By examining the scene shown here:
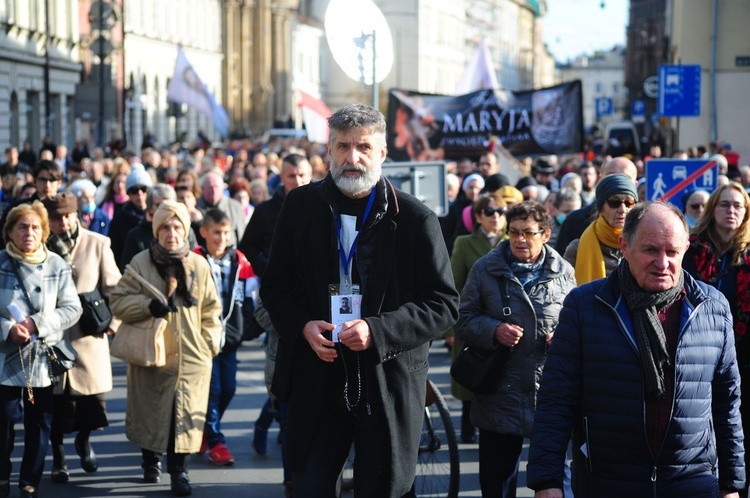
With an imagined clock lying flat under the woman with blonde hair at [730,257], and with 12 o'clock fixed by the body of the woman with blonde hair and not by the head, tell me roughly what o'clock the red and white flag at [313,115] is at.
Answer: The red and white flag is roughly at 5 o'clock from the woman with blonde hair.

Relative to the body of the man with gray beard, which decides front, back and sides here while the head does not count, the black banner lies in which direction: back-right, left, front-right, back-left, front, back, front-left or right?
back

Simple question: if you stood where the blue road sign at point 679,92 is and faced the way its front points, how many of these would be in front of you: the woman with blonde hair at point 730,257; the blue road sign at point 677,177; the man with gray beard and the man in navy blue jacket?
4

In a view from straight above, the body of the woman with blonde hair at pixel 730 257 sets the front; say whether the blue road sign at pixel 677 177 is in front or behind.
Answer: behind

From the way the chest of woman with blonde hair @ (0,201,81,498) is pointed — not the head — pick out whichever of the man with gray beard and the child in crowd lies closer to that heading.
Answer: the man with gray beard

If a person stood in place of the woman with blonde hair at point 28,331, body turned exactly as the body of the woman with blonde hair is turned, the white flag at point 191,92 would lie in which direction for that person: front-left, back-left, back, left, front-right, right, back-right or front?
back

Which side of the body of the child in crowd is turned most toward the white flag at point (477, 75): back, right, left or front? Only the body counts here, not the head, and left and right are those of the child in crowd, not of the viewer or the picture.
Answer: back

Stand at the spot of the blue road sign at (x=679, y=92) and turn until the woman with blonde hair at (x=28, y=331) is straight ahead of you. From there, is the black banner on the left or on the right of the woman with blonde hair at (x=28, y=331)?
right

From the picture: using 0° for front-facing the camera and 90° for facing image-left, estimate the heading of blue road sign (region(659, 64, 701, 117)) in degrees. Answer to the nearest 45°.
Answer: approximately 0°

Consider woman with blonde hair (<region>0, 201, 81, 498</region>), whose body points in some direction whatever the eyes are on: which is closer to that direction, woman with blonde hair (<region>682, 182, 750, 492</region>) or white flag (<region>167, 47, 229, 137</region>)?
the woman with blonde hair
